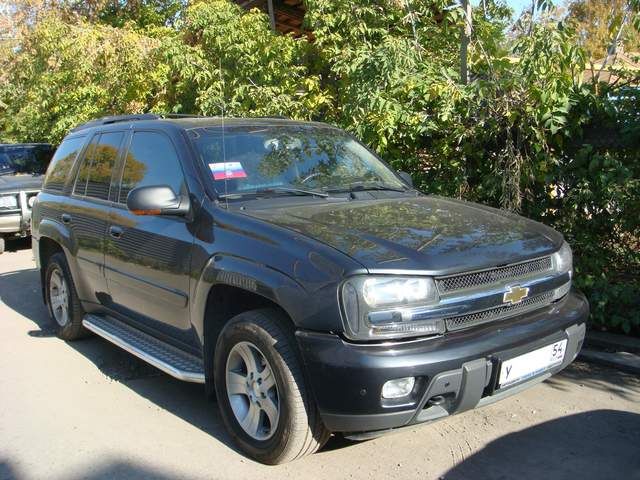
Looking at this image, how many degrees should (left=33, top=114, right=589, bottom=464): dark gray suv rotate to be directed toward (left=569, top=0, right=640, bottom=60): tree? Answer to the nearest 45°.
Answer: approximately 90° to its left

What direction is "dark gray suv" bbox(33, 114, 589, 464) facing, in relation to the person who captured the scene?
facing the viewer and to the right of the viewer

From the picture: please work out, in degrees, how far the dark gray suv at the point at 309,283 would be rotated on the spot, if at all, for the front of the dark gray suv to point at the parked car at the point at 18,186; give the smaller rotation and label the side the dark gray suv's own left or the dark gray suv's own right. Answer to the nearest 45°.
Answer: approximately 180°

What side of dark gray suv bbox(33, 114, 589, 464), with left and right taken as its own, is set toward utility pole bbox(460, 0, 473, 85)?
left
